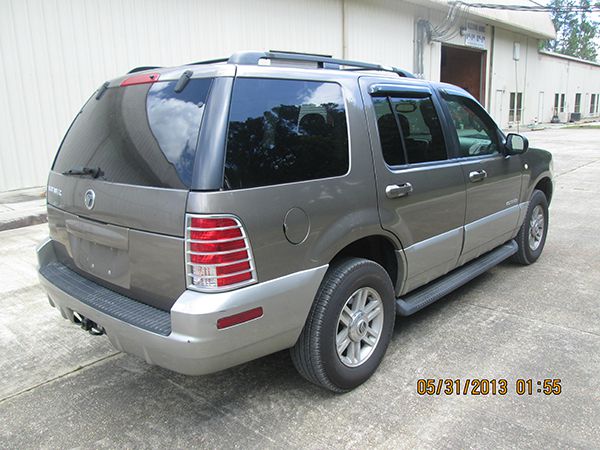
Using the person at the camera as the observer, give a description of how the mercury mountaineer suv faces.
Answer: facing away from the viewer and to the right of the viewer

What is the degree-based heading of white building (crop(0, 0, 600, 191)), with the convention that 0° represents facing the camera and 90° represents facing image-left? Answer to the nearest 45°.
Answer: approximately 315°
